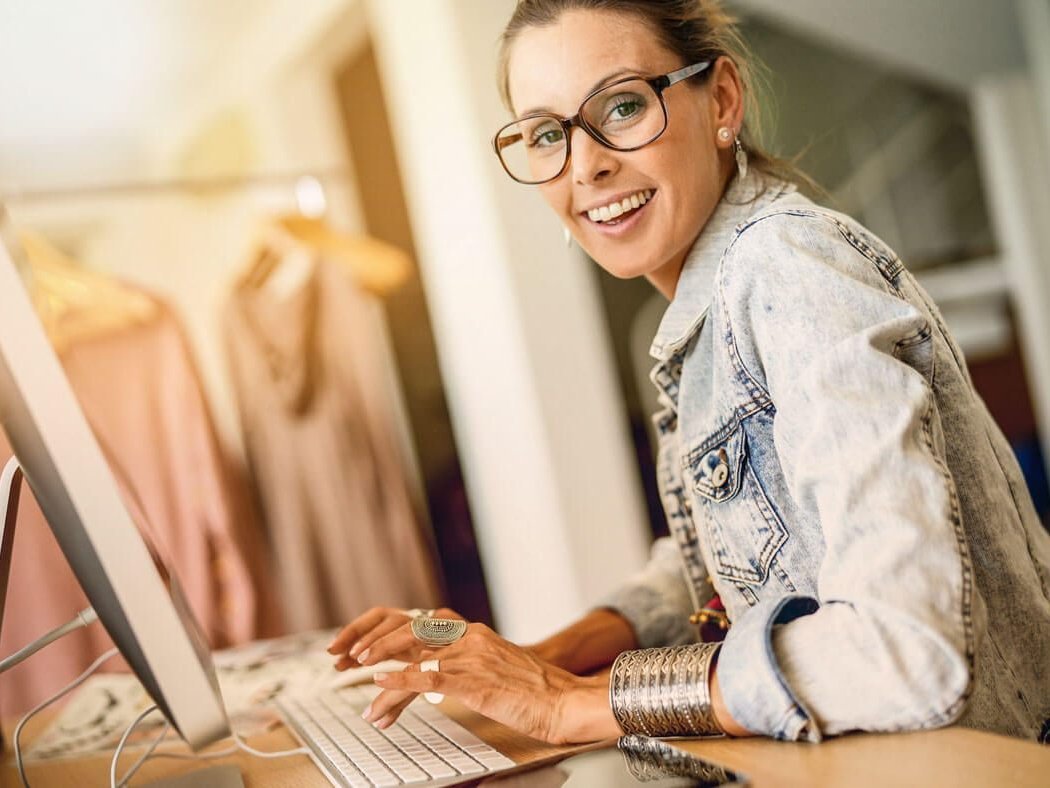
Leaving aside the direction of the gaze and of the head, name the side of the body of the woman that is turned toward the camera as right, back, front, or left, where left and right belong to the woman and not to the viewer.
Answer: left

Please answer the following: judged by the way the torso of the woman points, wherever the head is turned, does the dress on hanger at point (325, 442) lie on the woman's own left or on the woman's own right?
on the woman's own right

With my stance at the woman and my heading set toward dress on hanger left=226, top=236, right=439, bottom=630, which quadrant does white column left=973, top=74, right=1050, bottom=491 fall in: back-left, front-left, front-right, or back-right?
front-right

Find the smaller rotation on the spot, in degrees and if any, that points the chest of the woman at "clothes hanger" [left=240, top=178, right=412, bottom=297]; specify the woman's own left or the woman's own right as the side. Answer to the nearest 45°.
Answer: approximately 45° to the woman's own right

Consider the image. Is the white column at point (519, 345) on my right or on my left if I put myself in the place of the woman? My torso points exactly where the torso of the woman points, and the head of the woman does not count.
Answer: on my right

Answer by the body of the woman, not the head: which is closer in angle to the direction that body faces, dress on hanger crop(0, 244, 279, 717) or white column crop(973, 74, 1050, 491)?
the dress on hanger

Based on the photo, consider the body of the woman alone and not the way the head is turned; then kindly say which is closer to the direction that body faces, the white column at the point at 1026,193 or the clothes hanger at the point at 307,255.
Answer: the clothes hanger

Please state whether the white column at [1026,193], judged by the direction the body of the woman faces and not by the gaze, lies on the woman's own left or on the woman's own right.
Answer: on the woman's own right

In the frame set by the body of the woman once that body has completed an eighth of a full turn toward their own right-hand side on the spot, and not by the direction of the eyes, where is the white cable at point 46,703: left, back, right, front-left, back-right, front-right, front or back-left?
front-left
